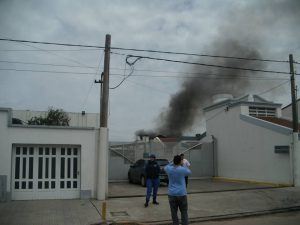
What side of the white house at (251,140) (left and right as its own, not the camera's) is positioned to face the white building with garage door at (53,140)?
right

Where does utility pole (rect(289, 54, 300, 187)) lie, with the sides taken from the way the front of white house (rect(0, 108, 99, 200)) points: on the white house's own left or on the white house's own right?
on the white house's own left

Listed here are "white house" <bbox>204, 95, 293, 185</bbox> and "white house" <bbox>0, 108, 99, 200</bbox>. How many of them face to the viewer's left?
0

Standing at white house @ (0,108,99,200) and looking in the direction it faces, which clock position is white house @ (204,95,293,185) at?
white house @ (204,95,293,185) is roughly at 8 o'clock from white house @ (0,108,99,200).

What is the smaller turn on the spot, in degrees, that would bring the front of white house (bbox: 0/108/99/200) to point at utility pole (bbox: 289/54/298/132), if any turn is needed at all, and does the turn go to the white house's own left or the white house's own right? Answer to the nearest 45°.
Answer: approximately 90° to the white house's own left

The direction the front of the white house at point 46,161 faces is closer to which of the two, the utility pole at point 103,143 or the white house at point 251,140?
the utility pole

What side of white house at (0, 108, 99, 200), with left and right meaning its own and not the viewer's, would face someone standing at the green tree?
back

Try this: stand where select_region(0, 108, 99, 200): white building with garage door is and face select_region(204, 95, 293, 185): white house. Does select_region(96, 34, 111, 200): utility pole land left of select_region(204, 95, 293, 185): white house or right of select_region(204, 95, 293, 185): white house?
right

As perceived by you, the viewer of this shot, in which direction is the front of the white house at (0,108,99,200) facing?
facing the viewer

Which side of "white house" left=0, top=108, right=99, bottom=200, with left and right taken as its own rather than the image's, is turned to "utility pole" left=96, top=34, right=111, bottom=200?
left
